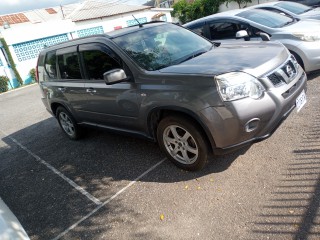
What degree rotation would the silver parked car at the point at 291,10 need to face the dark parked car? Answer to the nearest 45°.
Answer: approximately 45° to its right

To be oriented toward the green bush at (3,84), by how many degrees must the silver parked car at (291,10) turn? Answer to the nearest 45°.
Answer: approximately 135° to its right

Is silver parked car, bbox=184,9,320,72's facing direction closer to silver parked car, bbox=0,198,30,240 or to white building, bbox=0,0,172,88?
the silver parked car

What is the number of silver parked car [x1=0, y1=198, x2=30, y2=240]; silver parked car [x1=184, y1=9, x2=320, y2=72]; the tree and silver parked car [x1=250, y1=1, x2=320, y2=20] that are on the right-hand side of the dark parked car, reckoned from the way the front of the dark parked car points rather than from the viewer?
1

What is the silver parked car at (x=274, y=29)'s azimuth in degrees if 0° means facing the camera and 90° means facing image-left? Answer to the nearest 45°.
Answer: approximately 315°

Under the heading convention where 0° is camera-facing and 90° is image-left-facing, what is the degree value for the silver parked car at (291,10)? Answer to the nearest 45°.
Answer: approximately 315°

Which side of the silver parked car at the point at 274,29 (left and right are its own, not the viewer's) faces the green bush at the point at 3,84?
back

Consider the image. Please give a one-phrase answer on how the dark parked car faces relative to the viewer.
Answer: facing the viewer and to the right of the viewer

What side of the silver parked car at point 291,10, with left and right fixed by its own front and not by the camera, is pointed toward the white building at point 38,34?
back

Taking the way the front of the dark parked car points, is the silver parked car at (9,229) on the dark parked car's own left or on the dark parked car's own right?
on the dark parked car's own right

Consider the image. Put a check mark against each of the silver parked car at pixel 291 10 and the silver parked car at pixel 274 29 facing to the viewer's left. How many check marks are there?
0

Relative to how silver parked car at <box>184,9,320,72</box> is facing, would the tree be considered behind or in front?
behind
